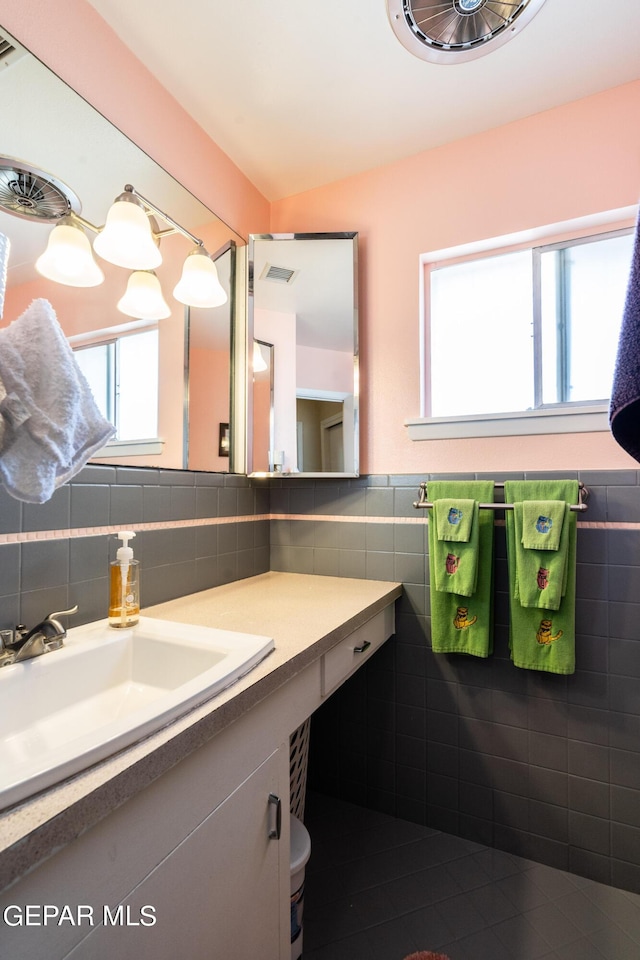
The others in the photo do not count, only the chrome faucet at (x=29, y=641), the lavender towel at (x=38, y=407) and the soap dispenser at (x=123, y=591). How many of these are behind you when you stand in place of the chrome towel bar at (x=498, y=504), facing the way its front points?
0

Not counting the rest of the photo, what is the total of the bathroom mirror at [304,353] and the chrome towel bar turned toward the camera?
2

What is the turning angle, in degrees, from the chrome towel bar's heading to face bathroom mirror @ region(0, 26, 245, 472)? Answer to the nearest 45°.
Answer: approximately 45° to its right

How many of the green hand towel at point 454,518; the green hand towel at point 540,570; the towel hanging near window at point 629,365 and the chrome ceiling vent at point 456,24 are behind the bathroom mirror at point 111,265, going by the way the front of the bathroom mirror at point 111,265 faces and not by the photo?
0

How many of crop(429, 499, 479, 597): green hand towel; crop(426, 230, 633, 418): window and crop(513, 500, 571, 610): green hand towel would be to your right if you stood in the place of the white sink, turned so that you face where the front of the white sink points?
0

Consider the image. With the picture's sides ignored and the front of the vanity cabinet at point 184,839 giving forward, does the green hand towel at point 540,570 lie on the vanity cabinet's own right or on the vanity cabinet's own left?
on the vanity cabinet's own left

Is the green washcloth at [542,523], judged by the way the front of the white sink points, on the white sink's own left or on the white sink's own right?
on the white sink's own left

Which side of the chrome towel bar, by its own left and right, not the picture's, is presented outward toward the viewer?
front

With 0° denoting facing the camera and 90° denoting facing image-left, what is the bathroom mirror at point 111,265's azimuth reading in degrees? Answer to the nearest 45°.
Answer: approximately 315°

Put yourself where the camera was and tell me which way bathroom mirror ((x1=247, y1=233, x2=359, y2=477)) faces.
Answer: facing the viewer

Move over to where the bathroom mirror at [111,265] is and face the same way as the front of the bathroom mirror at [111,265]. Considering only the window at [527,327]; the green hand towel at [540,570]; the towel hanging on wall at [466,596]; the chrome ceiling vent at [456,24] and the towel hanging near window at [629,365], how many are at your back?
0

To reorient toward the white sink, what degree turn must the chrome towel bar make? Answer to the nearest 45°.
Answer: approximately 45° to its right

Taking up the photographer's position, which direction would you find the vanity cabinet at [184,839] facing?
facing the viewer and to the right of the viewer
